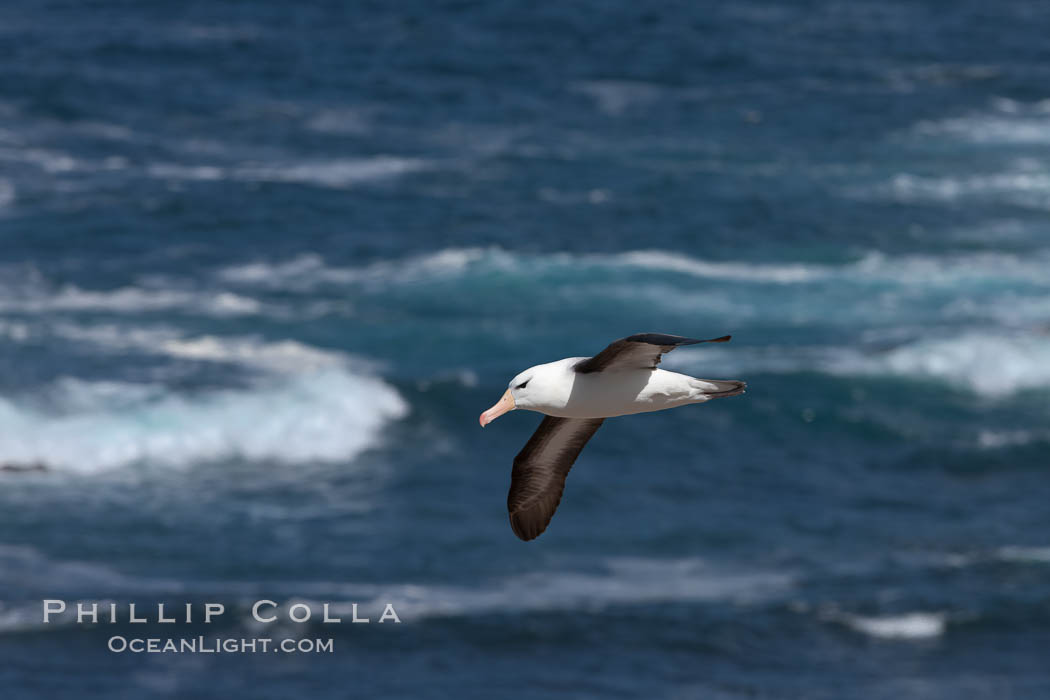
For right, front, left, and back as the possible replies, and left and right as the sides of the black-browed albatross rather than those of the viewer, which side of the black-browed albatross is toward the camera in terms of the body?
left
